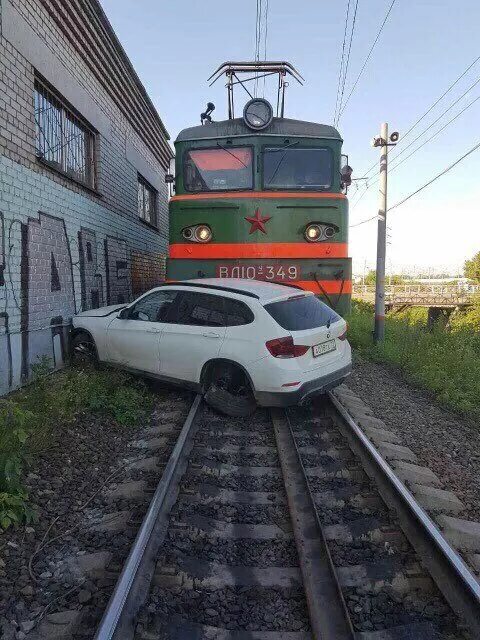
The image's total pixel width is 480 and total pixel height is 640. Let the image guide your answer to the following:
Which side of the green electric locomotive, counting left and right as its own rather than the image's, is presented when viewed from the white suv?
front

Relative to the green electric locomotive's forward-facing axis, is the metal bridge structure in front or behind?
behind

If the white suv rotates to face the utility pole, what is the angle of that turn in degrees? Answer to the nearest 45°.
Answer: approximately 90° to its right

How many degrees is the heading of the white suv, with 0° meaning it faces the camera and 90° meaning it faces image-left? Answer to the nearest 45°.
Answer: approximately 135°

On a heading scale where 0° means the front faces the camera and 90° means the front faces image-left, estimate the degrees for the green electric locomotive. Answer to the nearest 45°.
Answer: approximately 0°

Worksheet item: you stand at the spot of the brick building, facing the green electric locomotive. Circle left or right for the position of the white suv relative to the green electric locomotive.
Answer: right

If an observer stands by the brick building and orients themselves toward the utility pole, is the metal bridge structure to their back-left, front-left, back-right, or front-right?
front-left

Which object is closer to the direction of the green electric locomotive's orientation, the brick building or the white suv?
the white suv

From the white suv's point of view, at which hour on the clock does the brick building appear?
The brick building is roughly at 12 o'clock from the white suv.

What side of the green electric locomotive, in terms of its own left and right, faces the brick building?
right

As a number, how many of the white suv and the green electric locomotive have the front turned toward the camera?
1

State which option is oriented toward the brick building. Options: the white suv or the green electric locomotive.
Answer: the white suv

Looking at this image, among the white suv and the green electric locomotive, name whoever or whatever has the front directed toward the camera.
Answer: the green electric locomotive
